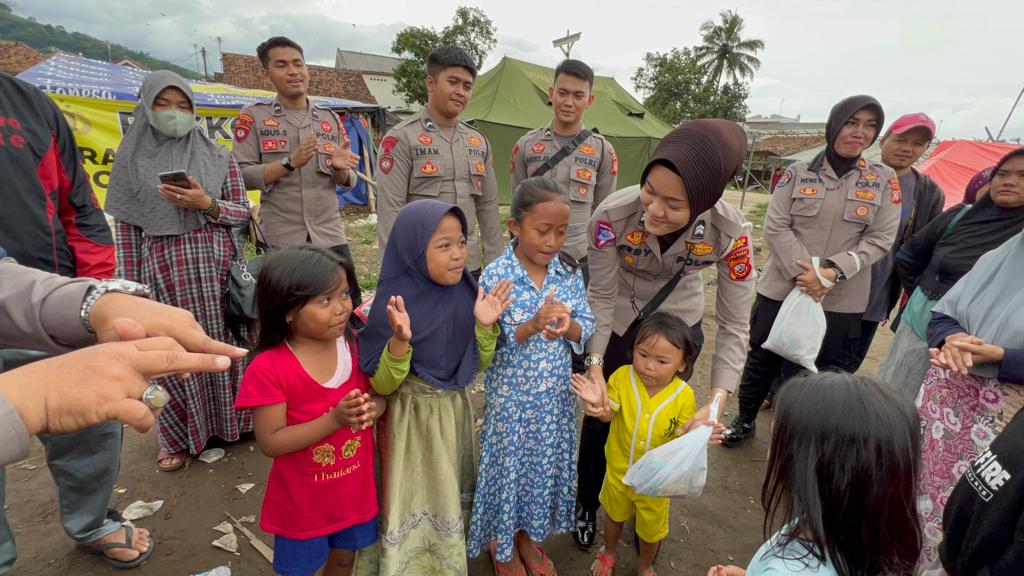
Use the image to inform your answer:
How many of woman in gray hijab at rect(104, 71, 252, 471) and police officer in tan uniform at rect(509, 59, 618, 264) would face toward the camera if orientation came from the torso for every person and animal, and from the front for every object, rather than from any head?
2

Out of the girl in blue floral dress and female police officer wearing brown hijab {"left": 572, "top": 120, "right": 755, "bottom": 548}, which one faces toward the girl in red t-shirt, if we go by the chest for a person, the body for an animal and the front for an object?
the female police officer wearing brown hijab

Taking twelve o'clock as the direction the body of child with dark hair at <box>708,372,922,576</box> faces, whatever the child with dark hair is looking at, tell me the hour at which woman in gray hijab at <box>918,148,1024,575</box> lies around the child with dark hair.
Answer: The woman in gray hijab is roughly at 2 o'clock from the child with dark hair.

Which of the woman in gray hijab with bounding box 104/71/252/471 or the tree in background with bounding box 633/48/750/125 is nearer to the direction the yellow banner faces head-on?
the woman in gray hijab

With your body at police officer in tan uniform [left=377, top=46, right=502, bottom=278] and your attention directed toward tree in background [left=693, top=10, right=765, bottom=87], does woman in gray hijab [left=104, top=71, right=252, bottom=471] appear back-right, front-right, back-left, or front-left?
back-left

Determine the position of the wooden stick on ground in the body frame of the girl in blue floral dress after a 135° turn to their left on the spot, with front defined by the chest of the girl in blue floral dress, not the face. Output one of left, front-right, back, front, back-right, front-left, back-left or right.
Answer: left

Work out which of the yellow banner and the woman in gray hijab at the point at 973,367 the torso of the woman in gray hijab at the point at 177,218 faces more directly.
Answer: the woman in gray hijab

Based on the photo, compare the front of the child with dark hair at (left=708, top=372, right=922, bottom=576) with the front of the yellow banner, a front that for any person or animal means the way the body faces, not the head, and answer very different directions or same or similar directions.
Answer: very different directions

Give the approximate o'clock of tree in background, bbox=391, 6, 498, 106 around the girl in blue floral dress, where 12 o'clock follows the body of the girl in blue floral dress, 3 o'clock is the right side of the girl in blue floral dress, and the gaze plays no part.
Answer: The tree in background is roughly at 7 o'clock from the girl in blue floral dress.

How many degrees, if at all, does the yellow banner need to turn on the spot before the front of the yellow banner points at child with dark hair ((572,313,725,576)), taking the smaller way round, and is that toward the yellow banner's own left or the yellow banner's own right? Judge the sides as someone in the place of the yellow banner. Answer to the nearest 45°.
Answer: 0° — it already faces them

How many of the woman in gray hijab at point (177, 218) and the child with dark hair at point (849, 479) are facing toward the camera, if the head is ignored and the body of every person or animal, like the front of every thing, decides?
1

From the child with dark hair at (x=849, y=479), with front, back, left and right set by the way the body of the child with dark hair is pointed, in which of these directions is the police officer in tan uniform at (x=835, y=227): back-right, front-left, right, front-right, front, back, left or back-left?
front-right

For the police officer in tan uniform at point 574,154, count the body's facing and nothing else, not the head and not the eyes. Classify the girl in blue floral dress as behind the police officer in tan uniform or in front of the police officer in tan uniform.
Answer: in front
